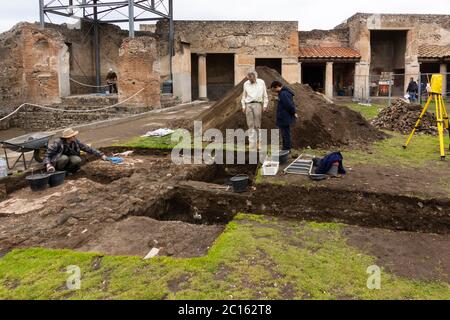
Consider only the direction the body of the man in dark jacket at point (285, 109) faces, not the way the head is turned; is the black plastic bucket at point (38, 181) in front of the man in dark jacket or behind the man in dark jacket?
in front

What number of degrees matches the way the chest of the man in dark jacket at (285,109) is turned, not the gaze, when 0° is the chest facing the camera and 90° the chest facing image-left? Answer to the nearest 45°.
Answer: approximately 90°

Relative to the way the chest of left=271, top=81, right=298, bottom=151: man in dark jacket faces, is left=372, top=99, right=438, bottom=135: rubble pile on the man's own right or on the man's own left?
on the man's own right

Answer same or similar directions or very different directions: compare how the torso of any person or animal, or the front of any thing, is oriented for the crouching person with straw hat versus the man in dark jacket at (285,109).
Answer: very different directions

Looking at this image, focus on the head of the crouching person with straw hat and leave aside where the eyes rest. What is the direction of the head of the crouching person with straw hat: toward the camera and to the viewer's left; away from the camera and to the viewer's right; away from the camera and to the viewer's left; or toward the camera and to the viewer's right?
toward the camera and to the viewer's right

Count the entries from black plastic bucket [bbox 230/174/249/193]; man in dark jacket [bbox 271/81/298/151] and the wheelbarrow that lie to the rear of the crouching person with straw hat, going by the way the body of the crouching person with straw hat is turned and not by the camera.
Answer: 1

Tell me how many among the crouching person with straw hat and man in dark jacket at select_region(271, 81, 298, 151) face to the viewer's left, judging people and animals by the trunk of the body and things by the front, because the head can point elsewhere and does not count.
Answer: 1

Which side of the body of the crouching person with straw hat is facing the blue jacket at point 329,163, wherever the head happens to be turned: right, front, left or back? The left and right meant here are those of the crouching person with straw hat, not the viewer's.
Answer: front

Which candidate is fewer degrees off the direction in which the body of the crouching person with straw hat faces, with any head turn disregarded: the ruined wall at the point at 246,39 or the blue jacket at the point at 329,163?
the blue jacket

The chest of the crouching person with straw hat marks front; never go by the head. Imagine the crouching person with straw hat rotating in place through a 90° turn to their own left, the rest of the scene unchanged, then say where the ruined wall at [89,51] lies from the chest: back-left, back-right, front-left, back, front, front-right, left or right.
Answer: front-left

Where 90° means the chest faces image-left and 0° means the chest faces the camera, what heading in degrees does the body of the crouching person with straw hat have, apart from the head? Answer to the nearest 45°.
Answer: approximately 315°
